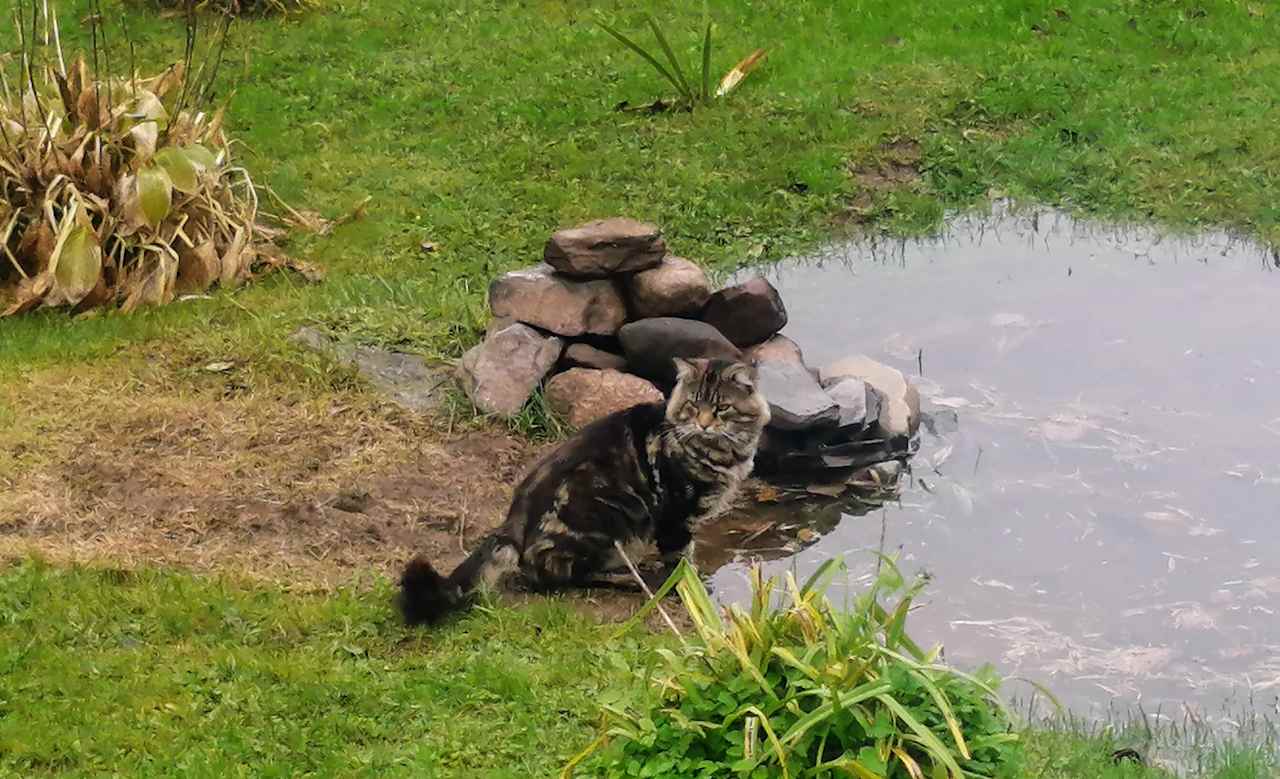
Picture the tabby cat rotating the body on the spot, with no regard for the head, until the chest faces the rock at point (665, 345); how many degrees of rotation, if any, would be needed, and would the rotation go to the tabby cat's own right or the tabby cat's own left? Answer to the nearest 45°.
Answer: approximately 90° to the tabby cat's own left

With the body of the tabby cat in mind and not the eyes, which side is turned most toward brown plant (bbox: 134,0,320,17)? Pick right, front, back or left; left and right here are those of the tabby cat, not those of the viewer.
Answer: left

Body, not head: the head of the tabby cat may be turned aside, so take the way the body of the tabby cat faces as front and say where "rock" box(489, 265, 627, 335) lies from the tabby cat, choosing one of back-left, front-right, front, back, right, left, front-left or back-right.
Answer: left

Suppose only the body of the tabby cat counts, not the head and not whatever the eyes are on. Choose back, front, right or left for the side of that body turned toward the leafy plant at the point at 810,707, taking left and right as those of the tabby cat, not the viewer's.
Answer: right

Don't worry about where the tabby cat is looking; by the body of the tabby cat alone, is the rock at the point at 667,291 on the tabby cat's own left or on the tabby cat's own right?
on the tabby cat's own left

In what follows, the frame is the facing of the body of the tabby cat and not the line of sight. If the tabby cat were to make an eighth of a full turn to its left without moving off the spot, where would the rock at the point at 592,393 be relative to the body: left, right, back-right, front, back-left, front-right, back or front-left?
front-left

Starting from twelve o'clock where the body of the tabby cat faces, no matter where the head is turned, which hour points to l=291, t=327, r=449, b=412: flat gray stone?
The flat gray stone is roughly at 8 o'clock from the tabby cat.

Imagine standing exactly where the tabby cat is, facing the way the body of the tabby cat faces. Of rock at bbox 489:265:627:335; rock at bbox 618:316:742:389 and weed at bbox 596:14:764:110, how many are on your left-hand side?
3

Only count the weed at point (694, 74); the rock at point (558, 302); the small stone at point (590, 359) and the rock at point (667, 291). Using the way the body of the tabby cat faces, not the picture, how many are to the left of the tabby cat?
4

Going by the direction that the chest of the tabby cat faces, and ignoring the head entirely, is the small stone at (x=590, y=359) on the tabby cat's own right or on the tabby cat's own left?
on the tabby cat's own left

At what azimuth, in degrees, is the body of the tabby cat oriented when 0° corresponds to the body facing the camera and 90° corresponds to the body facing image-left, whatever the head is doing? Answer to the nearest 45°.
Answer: approximately 270°
